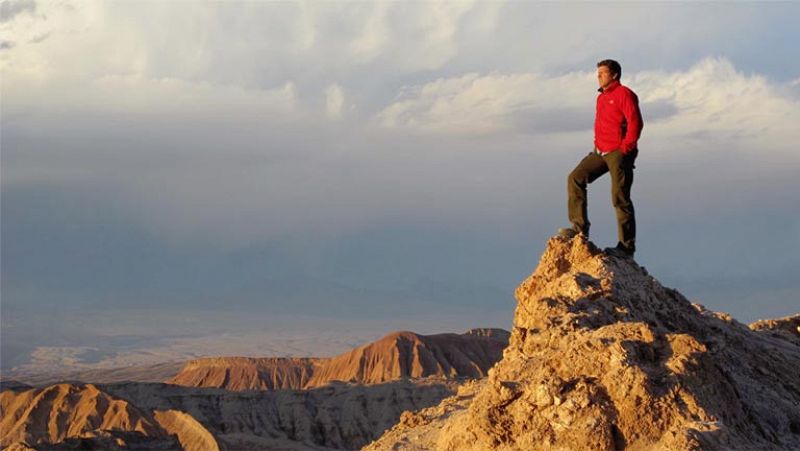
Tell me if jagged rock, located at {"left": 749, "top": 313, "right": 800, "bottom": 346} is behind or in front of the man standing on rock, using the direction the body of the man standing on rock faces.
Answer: behind

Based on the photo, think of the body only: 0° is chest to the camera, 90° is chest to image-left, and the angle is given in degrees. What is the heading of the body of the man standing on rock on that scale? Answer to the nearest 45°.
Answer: approximately 45°
